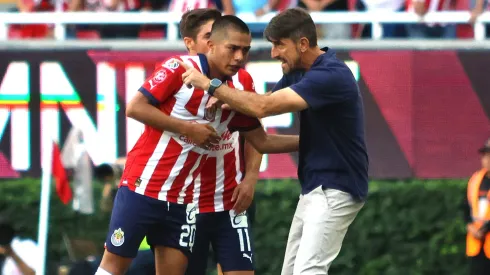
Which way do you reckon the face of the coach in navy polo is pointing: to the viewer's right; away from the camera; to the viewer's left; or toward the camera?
to the viewer's left

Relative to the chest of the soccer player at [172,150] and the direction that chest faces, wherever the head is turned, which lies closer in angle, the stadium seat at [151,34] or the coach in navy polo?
the coach in navy polo

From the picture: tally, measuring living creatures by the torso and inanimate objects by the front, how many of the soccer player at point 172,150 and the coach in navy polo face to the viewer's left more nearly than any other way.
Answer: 1

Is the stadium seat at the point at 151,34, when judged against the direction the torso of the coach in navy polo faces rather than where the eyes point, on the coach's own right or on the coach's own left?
on the coach's own right

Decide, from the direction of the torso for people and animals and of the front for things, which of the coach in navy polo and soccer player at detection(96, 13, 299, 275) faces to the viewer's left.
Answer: the coach in navy polo

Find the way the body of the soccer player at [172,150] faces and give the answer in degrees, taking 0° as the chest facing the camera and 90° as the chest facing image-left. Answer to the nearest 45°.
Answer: approximately 315°

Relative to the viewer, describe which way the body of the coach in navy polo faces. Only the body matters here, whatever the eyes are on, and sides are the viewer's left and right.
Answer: facing to the left of the viewer

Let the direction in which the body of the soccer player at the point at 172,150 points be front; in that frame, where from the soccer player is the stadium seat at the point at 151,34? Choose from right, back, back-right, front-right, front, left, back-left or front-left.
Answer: back-left
